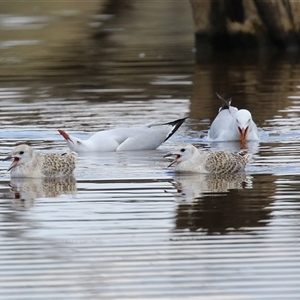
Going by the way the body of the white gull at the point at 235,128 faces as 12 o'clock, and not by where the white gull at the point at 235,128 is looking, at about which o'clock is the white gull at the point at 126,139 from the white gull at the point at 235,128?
the white gull at the point at 126,139 is roughly at 2 o'clock from the white gull at the point at 235,128.

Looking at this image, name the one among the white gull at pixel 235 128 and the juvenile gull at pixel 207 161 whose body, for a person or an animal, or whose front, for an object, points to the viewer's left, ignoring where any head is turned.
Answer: the juvenile gull

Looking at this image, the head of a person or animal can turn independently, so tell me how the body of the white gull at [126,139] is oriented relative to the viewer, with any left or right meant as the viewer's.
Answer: facing to the left of the viewer

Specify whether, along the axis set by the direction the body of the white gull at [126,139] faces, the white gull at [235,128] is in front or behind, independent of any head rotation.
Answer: behind

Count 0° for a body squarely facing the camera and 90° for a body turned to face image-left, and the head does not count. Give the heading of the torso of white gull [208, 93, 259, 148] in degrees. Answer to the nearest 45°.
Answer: approximately 0°

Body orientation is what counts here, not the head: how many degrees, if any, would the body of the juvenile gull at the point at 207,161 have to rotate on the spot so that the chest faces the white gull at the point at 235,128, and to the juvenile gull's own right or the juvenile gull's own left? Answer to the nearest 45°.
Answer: approximately 90° to the juvenile gull's own right

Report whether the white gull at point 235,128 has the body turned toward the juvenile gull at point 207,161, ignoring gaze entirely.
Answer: yes

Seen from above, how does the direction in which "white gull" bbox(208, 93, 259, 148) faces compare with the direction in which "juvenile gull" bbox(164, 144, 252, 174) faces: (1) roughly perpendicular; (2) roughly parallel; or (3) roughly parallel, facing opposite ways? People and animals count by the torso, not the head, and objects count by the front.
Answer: roughly perpendicular

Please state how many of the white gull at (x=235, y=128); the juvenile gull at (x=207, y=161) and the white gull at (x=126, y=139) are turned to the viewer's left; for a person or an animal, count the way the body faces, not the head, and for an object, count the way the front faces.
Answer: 2

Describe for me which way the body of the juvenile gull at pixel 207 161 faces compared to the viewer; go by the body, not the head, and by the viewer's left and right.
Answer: facing to the left of the viewer
